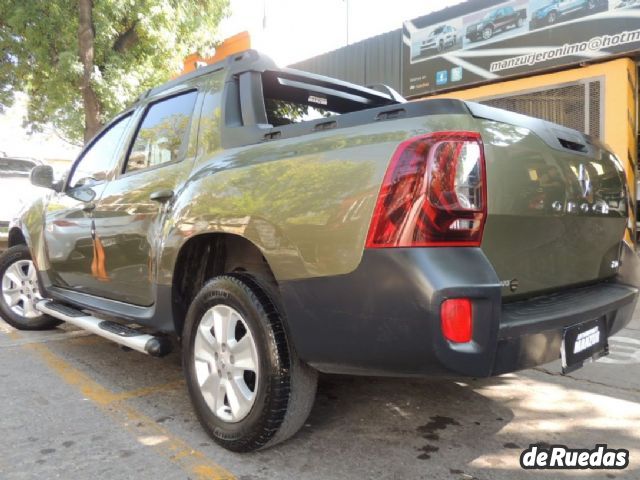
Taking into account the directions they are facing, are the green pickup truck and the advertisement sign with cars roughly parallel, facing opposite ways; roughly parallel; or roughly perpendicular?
roughly perpendicular

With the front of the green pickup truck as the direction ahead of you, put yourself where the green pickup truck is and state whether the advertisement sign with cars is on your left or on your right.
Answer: on your right

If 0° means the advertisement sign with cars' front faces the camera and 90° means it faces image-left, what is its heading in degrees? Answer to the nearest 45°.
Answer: approximately 45°

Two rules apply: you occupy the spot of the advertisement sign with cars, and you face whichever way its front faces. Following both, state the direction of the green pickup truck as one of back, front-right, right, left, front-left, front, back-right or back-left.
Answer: front-left

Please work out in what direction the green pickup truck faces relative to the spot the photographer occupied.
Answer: facing away from the viewer and to the left of the viewer

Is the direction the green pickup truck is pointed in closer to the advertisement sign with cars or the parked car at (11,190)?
the parked car
